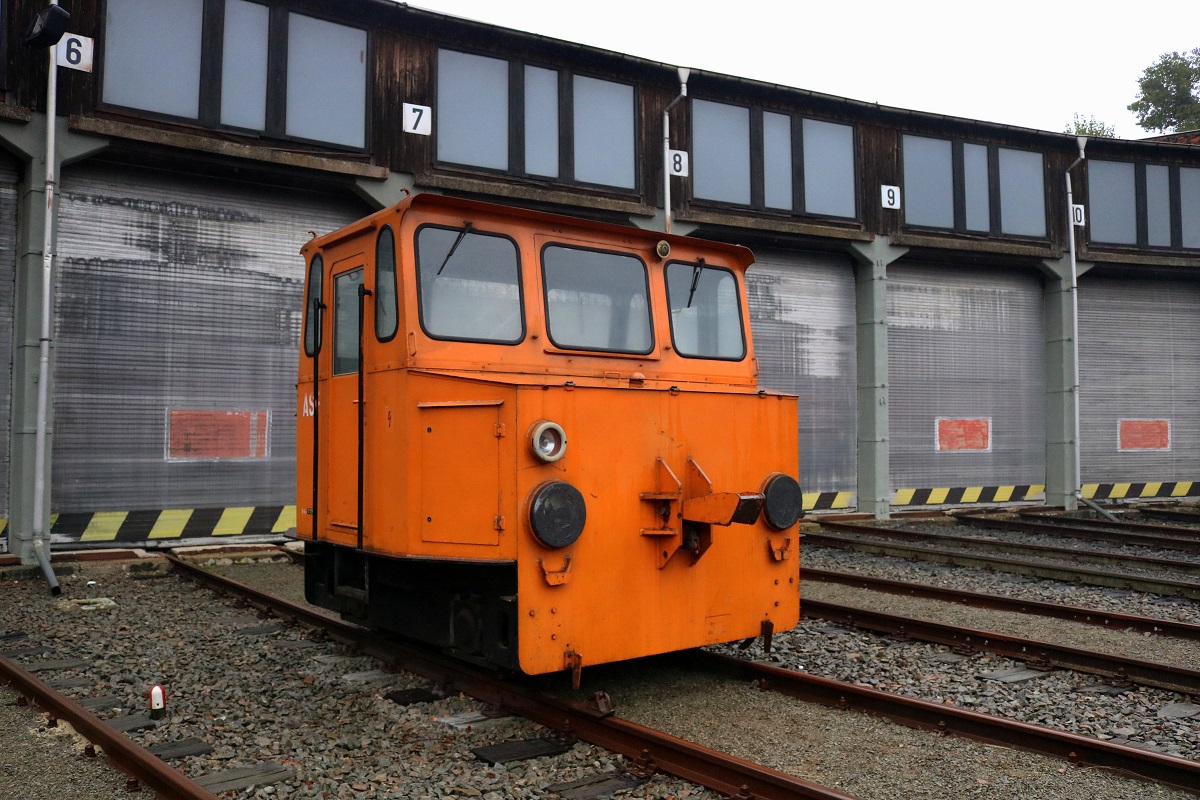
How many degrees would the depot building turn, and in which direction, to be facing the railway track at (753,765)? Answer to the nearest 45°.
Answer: approximately 45° to its right

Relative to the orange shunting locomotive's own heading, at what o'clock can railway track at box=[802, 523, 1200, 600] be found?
The railway track is roughly at 9 o'clock from the orange shunting locomotive.

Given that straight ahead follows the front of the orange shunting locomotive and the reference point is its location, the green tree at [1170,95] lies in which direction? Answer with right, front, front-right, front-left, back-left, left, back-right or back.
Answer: left

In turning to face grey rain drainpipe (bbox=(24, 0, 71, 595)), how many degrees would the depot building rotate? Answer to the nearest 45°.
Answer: approximately 90° to its right

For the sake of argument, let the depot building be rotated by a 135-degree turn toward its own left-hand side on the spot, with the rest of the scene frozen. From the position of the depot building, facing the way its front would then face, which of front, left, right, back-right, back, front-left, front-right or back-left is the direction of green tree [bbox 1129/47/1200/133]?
front-right

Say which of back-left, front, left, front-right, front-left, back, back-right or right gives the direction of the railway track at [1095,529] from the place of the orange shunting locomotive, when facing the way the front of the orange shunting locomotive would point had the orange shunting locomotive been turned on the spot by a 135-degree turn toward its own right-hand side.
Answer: back-right

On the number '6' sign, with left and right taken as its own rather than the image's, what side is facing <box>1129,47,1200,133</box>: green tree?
left

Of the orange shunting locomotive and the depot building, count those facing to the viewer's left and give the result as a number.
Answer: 0

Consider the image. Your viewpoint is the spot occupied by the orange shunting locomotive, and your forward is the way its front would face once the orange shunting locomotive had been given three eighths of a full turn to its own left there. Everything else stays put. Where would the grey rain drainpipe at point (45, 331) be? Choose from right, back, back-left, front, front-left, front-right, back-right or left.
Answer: front-left

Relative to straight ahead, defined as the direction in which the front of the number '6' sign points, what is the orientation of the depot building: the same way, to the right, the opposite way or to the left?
the same way

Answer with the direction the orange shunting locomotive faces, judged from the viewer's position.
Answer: facing the viewer and to the right of the viewer

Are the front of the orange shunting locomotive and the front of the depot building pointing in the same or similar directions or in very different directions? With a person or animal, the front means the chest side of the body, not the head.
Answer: same or similar directions

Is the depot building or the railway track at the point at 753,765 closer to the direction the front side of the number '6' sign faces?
the railway track

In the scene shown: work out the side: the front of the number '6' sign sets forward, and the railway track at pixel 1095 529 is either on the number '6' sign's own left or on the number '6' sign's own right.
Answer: on the number '6' sign's own left

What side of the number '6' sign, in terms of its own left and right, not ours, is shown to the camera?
front

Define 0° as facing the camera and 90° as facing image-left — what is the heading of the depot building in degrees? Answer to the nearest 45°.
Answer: approximately 315°

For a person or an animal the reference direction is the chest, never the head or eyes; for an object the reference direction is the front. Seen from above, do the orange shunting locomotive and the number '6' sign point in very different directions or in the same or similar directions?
same or similar directions
